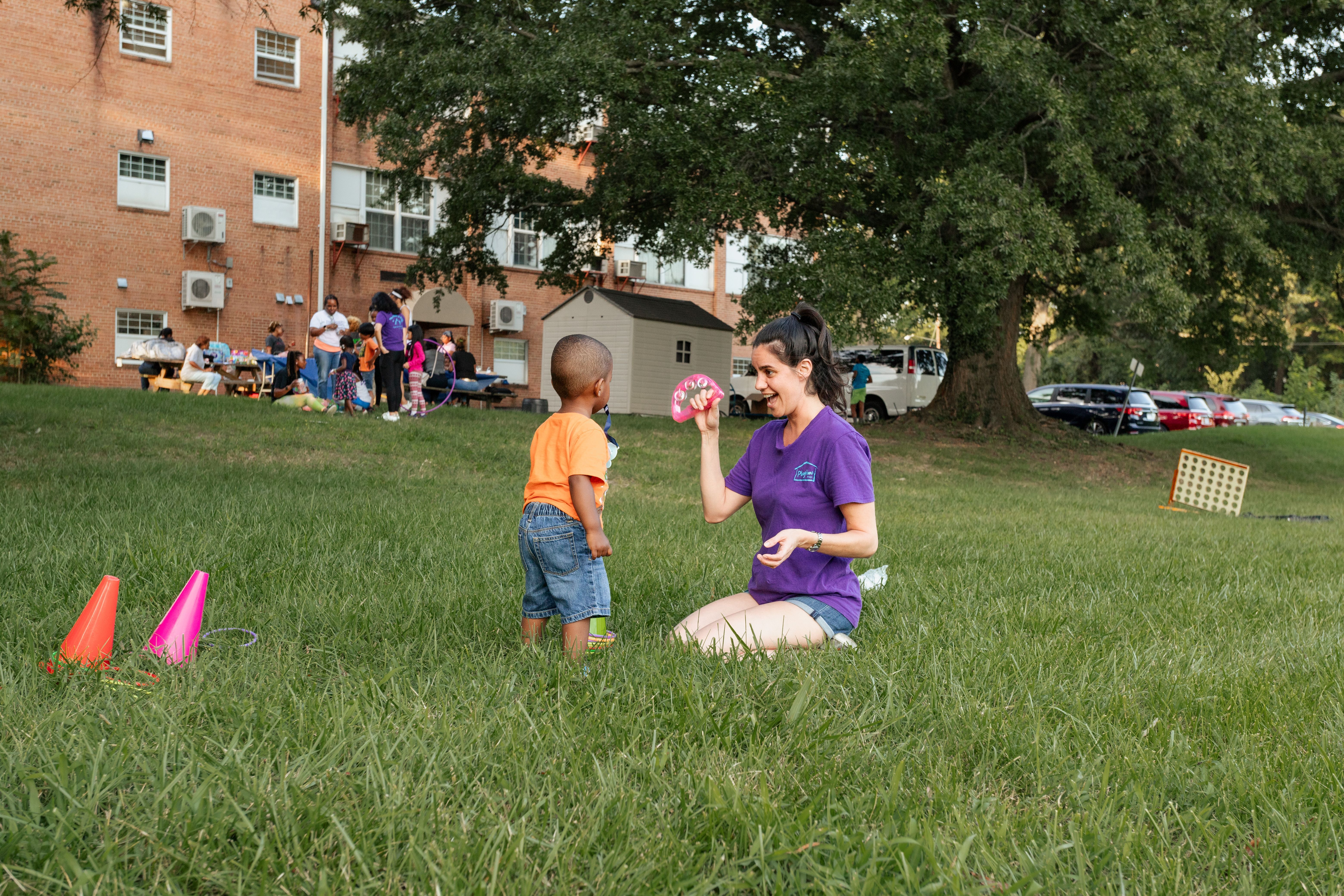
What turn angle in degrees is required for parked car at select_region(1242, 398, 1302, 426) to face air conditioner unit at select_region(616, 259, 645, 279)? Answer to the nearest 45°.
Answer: approximately 90° to its left

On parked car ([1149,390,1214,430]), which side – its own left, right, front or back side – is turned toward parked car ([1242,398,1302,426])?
right

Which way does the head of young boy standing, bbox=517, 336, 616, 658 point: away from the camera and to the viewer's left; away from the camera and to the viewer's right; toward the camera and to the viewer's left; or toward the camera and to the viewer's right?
away from the camera and to the viewer's right

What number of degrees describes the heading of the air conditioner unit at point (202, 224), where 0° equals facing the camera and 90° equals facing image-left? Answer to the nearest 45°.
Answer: approximately 315°

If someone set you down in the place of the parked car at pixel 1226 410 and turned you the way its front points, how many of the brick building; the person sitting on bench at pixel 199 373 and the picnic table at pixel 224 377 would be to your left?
3

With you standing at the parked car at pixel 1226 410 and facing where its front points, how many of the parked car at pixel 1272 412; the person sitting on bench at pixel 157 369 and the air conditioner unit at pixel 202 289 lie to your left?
2

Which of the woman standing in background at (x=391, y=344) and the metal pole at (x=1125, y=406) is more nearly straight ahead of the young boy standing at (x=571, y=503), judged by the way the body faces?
the metal pole

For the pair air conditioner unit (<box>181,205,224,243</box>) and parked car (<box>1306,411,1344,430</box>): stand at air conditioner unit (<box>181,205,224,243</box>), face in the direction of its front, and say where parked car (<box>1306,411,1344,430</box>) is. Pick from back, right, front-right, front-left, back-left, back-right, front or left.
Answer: front-left
